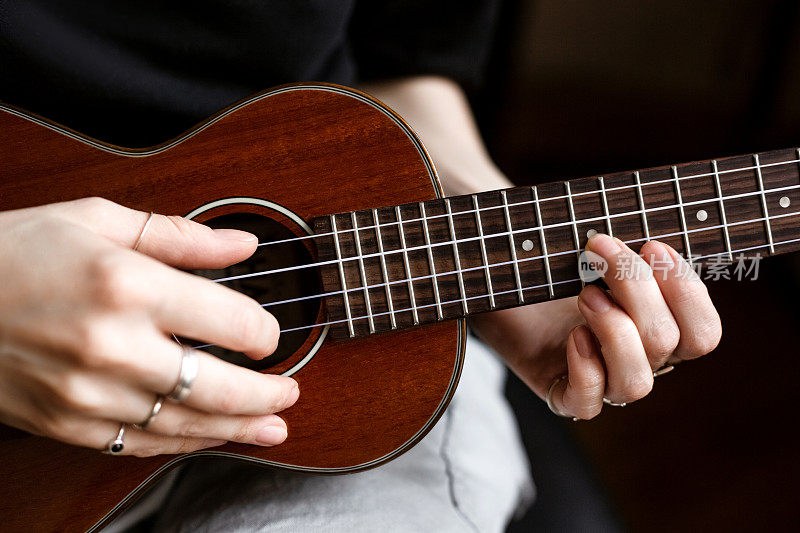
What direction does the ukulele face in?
toward the camera
